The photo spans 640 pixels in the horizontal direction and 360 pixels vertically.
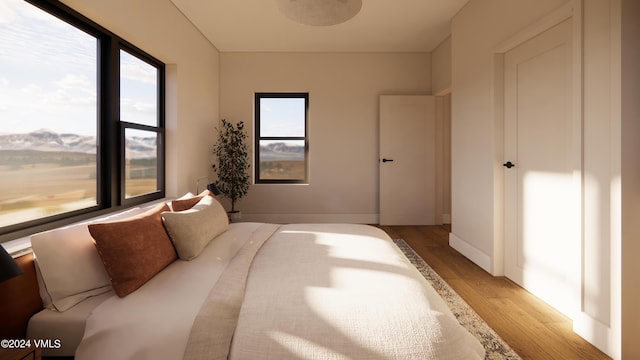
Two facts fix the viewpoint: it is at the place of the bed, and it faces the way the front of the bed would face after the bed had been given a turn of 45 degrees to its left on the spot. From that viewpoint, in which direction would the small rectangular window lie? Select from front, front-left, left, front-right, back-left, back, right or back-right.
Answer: front-left

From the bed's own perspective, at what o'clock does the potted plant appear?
The potted plant is roughly at 9 o'clock from the bed.

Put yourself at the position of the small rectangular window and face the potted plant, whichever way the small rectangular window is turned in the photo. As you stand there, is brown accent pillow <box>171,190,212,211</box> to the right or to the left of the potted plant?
left

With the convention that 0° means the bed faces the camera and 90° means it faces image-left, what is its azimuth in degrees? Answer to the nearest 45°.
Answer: approximately 270°

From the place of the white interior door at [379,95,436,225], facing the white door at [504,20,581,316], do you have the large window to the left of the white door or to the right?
right
